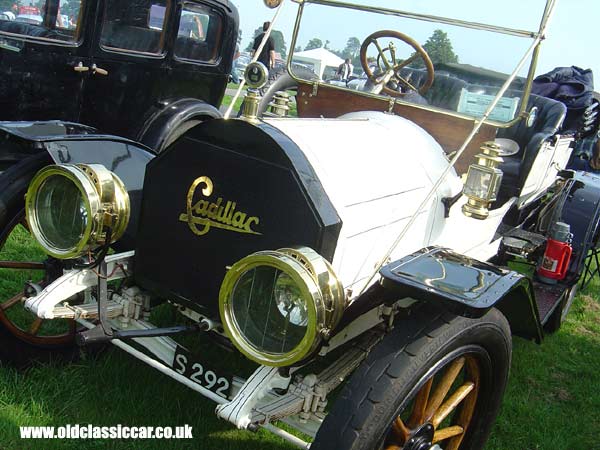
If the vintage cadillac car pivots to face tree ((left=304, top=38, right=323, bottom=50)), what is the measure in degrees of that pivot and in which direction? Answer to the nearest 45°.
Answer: approximately 135° to its right

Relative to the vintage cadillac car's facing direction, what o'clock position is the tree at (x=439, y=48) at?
The tree is roughly at 5 o'clock from the vintage cadillac car.

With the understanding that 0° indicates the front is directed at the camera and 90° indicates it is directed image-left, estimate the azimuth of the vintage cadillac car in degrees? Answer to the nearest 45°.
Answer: approximately 45°

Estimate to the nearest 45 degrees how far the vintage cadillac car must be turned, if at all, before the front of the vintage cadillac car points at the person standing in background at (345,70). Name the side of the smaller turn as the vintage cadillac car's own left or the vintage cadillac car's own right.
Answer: approximately 135° to the vintage cadillac car's own right

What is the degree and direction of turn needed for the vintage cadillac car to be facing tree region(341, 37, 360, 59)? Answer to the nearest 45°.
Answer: approximately 135° to its right
